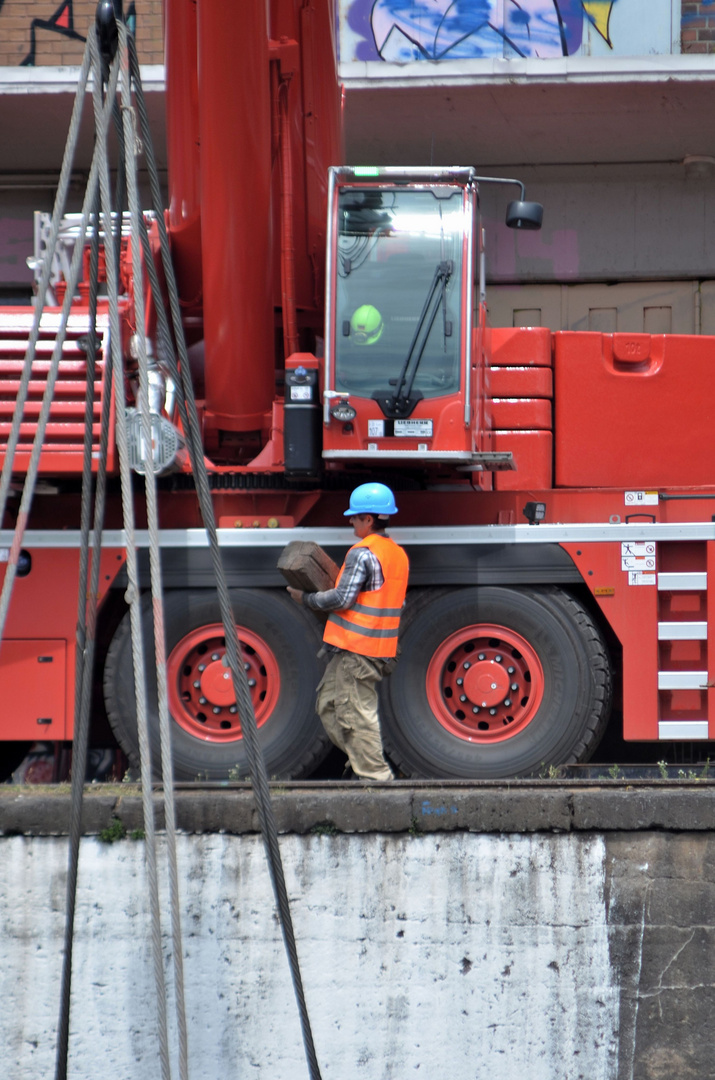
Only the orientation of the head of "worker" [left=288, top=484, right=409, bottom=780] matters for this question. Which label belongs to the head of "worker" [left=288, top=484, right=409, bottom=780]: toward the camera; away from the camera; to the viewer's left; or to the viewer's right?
to the viewer's left

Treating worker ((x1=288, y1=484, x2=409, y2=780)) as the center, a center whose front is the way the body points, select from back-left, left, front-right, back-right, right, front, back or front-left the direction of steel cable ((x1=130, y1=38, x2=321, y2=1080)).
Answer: left

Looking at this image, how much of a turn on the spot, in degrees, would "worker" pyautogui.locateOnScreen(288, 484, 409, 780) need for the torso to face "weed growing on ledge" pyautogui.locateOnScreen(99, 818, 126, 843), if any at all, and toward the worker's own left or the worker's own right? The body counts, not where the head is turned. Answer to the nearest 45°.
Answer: approximately 45° to the worker's own left

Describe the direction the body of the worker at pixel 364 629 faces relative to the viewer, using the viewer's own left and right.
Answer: facing to the left of the viewer
